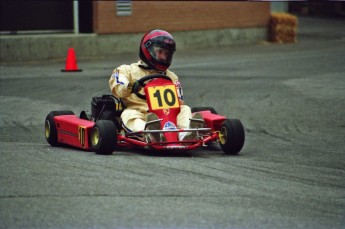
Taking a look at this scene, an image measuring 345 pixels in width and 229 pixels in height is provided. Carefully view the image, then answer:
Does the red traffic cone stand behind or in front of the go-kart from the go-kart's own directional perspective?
behind

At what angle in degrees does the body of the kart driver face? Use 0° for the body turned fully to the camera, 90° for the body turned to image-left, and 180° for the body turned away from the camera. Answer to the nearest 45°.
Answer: approximately 315°

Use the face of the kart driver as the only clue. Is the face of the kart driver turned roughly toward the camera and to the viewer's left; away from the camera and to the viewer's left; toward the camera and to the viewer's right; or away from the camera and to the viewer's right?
toward the camera and to the viewer's right

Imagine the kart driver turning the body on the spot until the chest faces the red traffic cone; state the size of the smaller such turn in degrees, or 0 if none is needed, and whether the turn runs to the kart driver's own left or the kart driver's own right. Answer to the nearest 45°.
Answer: approximately 135° to the kart driver's own left
